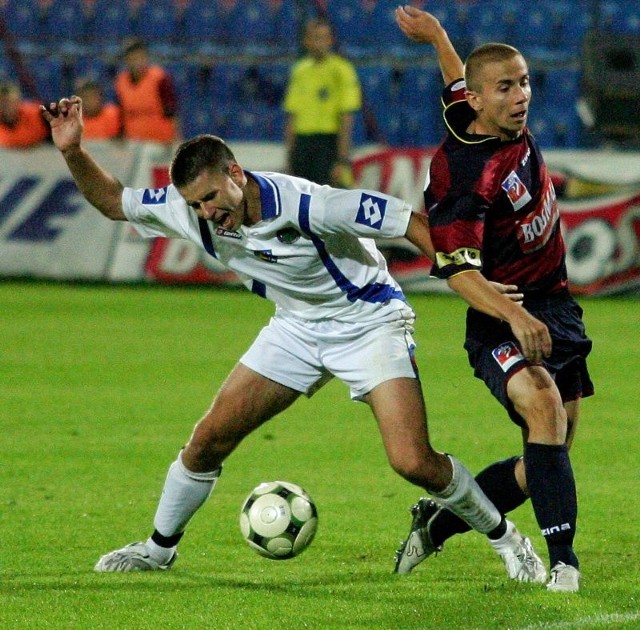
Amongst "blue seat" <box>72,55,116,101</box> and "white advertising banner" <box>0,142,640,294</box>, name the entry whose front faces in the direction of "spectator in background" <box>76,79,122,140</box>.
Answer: the blue seat

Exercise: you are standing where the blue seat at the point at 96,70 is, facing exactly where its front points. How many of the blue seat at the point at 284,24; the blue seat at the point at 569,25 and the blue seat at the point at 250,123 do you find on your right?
0

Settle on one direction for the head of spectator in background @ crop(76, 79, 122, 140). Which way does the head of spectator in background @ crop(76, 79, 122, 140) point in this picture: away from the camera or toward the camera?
toward the camera

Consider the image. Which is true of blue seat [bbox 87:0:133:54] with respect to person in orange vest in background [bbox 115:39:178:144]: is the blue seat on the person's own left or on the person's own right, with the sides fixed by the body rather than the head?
on the person's own right

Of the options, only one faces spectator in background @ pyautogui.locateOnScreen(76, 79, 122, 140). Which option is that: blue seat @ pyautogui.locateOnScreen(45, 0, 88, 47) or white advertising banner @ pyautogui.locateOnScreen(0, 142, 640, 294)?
the blue seat

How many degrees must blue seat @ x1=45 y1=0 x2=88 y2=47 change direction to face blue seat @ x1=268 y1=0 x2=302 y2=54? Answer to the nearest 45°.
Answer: approximately 45° to its left

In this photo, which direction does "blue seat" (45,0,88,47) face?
toward the camera

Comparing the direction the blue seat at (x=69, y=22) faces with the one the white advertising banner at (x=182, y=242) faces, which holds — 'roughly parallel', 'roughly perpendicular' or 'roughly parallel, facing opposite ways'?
roughly parallel

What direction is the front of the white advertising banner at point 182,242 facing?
toward the camera

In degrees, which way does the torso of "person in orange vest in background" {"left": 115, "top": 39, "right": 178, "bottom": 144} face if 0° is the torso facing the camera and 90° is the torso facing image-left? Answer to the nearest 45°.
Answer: approximately 45°

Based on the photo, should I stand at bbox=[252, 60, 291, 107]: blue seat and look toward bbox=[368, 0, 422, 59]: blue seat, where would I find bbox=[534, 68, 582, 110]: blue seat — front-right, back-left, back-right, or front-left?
front-right

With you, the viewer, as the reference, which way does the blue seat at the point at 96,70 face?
facing the viewer

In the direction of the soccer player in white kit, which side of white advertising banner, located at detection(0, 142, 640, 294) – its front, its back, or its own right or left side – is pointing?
front

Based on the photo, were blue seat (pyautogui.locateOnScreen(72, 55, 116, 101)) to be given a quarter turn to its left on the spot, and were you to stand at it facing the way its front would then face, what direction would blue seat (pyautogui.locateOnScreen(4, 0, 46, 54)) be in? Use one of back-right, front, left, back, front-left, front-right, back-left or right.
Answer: back-left

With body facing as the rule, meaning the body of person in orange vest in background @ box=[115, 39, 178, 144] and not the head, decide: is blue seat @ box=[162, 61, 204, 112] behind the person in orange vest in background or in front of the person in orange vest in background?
behind

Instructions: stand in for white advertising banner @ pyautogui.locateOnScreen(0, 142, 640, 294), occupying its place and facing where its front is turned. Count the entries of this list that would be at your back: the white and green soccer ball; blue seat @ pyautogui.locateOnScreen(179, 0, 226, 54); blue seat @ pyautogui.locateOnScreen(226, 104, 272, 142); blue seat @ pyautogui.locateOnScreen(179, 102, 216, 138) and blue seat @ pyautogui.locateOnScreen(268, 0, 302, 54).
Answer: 4

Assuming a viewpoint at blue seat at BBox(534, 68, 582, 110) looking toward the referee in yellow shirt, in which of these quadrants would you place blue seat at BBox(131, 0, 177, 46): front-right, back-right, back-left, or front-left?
front-right

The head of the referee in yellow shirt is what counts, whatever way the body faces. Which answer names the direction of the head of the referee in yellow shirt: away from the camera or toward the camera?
toward the camera
